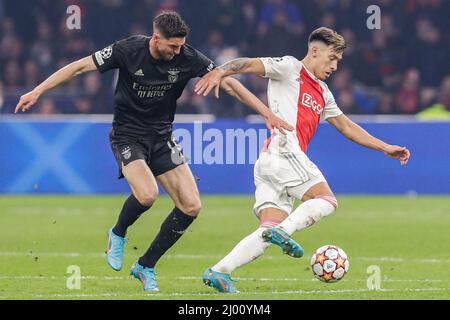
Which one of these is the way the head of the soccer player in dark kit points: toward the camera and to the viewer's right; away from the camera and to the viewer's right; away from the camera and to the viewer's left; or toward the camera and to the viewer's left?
toward the camera and to the viewer's right

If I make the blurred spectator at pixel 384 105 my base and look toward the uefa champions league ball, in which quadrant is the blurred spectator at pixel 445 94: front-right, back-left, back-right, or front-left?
back-left

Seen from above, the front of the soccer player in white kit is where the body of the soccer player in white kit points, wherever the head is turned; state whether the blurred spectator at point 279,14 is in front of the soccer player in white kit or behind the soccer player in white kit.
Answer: behind
